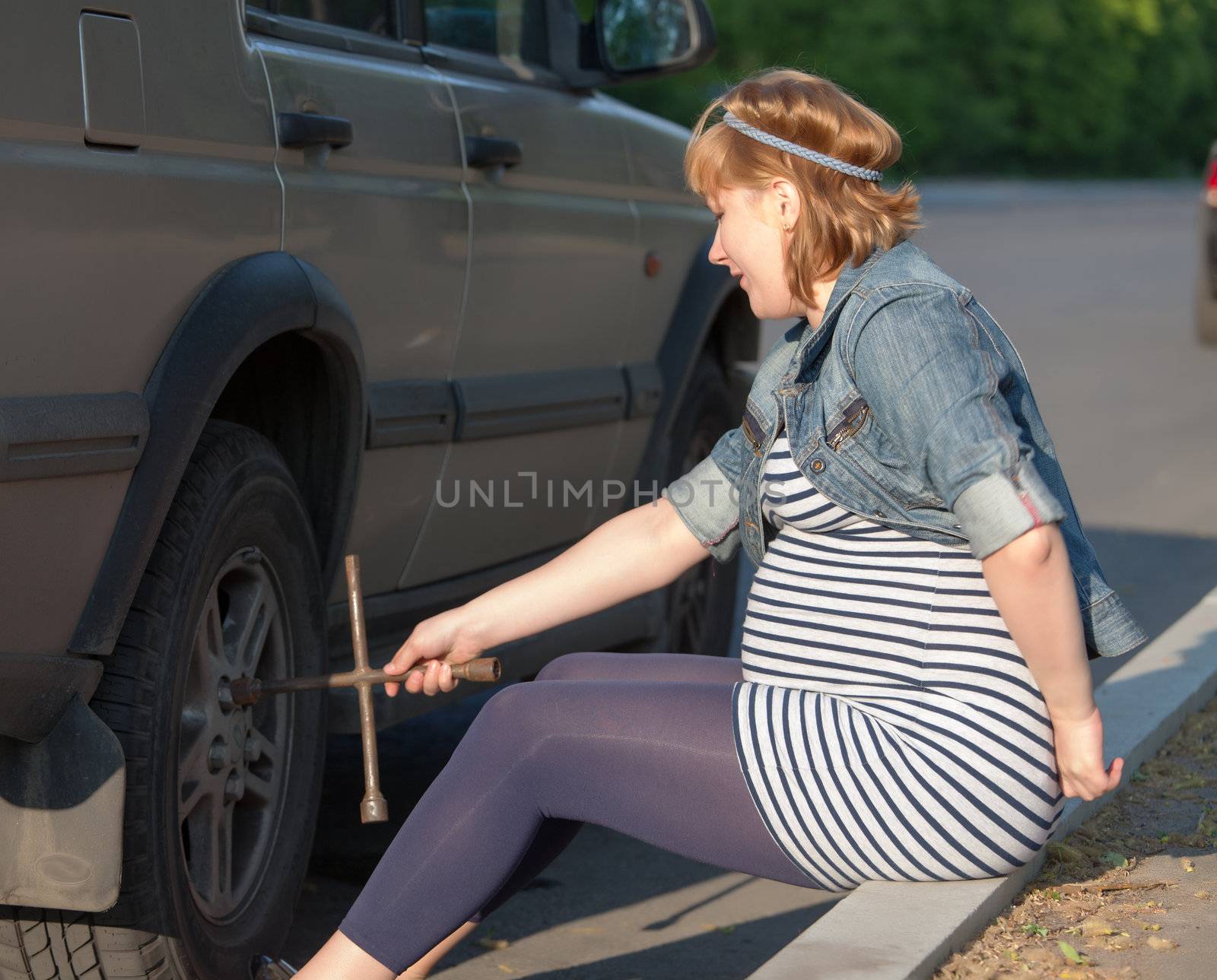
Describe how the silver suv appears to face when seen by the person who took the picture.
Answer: facing away from the viewer and to the right of the viewer

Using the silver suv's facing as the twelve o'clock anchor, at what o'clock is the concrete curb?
The concrete curb is roughly at 3 o'clock from the silver suv.

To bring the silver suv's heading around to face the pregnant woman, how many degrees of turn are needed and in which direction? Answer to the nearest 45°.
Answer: approximately 90° to its right

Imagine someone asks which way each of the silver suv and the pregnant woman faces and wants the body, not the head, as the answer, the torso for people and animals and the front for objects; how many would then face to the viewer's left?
1

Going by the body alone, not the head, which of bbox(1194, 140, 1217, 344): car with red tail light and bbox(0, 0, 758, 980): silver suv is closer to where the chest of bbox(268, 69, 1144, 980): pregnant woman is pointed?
the silver suv

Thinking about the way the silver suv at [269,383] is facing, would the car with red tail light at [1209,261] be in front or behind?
in front

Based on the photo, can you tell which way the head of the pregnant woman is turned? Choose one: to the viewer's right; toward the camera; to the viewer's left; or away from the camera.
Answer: to the viewer's left

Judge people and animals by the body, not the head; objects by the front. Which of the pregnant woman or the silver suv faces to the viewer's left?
the pregnant woman

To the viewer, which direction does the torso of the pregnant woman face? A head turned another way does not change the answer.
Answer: to the viewer's left
